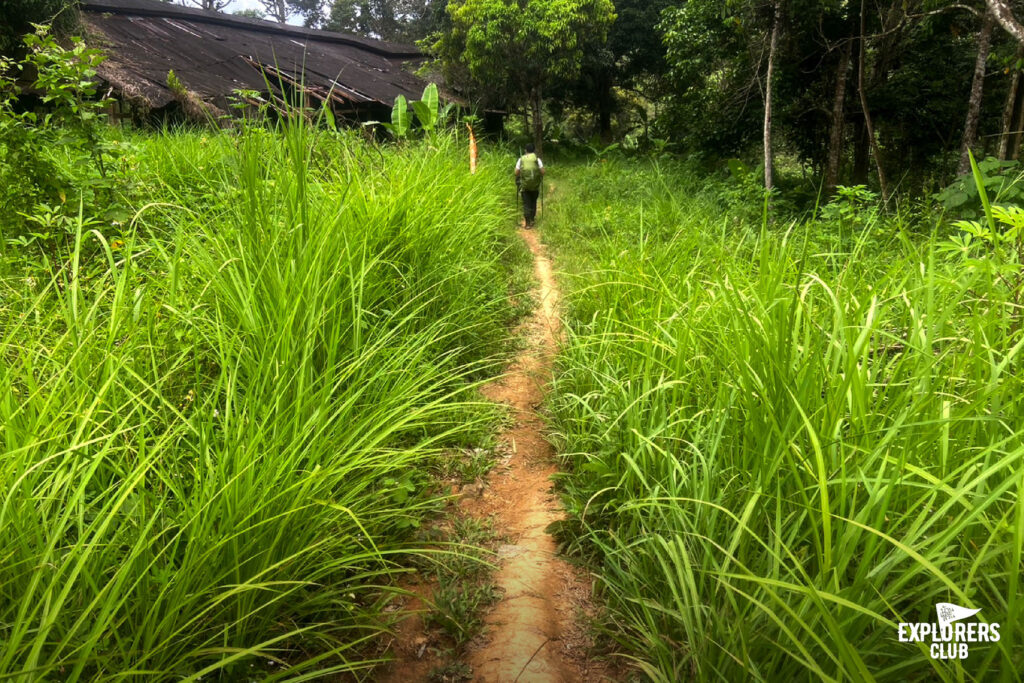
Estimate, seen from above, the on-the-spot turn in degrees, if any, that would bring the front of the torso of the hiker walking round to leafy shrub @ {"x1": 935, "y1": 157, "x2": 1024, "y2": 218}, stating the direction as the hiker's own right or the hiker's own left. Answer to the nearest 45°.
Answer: approximately 135° to the hiker's own right

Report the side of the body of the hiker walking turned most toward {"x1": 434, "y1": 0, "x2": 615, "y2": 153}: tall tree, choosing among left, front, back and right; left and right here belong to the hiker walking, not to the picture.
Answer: front

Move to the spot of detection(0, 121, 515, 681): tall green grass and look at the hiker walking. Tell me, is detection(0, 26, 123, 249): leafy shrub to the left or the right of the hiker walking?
left

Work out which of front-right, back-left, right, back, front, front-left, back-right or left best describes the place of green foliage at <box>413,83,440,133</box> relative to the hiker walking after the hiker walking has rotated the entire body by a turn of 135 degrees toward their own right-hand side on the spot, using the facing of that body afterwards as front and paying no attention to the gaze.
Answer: back

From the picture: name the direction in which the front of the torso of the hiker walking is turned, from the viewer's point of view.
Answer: away from the camera

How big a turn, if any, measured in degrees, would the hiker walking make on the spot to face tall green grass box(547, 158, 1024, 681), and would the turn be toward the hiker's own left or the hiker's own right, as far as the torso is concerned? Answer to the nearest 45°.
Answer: approximately 180°

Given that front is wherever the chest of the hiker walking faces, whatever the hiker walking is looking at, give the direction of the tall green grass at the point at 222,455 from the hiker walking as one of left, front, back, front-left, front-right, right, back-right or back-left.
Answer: back
